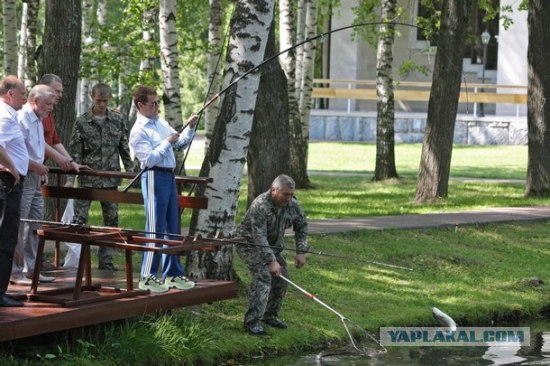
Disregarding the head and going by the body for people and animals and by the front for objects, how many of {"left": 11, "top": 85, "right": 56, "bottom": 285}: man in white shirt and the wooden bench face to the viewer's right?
1

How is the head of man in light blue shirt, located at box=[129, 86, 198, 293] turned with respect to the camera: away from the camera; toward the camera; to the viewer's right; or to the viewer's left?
to the viewer's right

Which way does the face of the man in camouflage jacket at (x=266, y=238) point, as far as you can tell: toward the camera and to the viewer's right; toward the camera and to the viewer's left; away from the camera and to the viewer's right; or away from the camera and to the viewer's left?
toward the camera and to the viewer's right

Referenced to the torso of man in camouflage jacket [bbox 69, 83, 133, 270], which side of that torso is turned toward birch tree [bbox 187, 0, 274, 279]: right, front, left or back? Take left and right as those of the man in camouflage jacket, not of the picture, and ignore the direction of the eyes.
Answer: left

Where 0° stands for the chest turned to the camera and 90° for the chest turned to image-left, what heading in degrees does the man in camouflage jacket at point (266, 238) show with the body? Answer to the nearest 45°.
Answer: approximately 315°

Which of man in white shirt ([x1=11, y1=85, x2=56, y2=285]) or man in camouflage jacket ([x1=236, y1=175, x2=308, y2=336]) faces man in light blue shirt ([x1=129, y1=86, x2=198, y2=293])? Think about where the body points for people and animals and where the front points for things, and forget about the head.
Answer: man in white shirt ([x1=11, y1=85, x2=56, y2=285])

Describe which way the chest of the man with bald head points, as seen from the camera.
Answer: to the viewer's right

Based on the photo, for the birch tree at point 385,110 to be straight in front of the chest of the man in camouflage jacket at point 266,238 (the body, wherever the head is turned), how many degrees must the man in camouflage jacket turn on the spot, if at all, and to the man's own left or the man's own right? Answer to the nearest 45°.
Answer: approximately 135° to the man's own left

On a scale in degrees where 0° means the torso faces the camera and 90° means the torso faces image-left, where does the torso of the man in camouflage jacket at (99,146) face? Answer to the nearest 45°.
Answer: approximately 0°

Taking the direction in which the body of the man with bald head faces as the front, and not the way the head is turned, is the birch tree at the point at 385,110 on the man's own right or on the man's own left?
on the man's own left

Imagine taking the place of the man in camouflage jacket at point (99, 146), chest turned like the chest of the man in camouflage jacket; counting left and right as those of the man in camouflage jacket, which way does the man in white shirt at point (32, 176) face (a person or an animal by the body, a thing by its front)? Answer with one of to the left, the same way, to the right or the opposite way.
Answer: to the left

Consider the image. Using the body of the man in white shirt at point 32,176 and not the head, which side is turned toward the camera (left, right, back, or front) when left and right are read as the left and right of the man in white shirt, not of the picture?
right

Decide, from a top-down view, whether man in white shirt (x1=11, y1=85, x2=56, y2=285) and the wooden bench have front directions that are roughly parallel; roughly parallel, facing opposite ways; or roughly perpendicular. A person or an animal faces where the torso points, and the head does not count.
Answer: roughly perpendicular

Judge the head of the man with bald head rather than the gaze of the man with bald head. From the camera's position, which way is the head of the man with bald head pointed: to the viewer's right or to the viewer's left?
to the viewer's right
